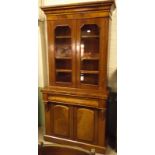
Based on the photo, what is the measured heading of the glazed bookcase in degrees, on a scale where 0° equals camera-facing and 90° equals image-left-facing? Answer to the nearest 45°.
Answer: approximately 45°
